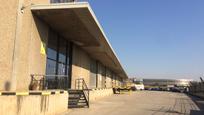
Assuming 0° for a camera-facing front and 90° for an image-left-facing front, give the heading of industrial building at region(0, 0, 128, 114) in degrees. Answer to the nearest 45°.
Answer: approximately 315°
